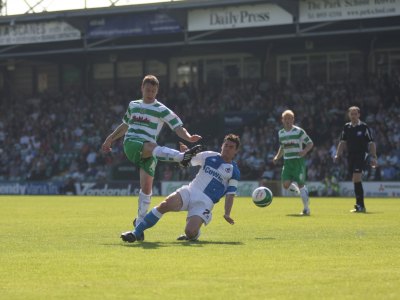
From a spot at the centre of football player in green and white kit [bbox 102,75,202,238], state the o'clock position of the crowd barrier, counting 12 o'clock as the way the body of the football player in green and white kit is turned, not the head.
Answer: The crowd barrier is roughly at 6 o'clock from the football player in green and white kit.

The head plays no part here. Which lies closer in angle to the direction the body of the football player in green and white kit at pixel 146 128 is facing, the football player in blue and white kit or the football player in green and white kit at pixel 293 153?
the football player in blue and white kit

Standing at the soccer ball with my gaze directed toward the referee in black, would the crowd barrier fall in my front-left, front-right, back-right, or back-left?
front-left

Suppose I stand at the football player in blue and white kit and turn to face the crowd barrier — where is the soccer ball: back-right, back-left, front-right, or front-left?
front-right

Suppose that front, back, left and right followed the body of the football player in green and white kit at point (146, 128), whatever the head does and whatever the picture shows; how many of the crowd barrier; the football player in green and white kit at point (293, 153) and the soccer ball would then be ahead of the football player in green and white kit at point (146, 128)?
0

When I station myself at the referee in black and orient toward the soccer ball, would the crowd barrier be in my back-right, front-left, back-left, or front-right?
back-right

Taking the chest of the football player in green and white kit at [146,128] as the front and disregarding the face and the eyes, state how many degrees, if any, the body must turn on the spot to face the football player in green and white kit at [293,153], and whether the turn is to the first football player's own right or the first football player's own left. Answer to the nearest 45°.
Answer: approximately 135° to the first football player's own left

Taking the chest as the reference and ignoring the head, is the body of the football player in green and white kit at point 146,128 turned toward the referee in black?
no

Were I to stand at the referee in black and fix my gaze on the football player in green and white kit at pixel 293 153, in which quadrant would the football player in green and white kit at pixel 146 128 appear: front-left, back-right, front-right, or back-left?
front-left

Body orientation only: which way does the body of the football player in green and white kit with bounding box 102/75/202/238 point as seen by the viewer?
toward the camera

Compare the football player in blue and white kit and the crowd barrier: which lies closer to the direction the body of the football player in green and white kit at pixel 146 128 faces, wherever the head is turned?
the football player in blue and white kit
